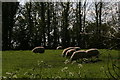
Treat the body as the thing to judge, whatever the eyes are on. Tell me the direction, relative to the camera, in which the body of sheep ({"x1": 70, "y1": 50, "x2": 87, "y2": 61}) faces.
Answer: to the viewer's left
